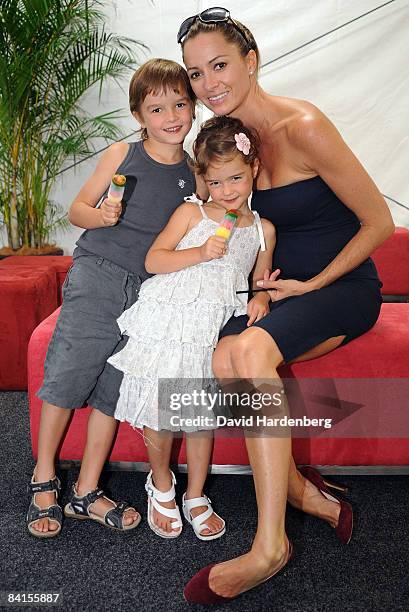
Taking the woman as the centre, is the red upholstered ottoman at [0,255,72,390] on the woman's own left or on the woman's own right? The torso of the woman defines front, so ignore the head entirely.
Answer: on the woman's own right

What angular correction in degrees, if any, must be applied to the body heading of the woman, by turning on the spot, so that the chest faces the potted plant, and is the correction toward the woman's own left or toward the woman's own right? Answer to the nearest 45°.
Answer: approximately 90° to the woman's own right

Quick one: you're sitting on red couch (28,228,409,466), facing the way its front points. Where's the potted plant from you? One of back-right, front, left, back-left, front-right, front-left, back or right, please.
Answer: back-right
